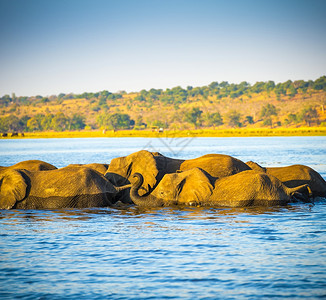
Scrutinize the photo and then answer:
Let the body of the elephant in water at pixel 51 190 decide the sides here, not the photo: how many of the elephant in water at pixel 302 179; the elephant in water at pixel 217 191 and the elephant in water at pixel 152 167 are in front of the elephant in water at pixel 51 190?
0

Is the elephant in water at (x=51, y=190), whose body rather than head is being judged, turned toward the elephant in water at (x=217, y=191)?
no

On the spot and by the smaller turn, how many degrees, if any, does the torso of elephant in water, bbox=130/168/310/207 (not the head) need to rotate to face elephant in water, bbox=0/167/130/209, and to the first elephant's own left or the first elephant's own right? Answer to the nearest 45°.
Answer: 0° — it already faces it

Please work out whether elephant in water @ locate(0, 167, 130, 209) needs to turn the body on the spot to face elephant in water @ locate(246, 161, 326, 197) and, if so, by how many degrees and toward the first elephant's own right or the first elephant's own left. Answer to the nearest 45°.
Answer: approximately 180°

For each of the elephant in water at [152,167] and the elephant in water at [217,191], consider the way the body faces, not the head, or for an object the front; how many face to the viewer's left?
2

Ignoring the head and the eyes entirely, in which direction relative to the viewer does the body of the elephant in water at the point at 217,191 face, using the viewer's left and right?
facing to the left of the viewer

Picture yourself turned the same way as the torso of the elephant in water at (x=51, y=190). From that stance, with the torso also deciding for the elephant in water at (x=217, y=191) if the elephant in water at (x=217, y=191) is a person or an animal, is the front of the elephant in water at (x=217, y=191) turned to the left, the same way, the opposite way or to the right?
the same way

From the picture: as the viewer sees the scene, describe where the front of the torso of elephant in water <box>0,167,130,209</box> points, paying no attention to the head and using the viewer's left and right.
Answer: facing to the left of the viewer

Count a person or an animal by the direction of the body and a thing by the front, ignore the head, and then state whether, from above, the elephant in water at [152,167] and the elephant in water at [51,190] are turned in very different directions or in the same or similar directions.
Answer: same or similar directions

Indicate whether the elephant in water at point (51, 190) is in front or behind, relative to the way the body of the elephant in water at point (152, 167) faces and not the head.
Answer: in front

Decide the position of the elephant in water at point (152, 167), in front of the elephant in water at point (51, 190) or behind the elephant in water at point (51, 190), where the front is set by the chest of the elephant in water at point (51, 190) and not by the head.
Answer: behind

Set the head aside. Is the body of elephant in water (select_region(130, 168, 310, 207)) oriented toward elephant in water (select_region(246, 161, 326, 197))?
no

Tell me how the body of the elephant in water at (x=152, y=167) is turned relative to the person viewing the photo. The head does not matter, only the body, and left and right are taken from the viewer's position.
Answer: facing to the left of the viewer
